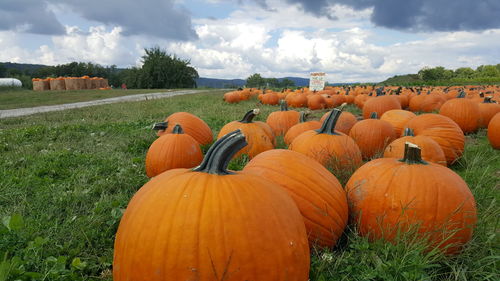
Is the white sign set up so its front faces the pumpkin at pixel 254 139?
yes

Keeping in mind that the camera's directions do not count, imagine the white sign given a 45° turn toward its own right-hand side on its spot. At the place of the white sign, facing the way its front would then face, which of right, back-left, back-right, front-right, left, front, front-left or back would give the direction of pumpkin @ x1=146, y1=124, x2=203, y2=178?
front-left

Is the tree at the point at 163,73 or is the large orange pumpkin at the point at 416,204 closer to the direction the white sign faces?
the large orange pumpkin

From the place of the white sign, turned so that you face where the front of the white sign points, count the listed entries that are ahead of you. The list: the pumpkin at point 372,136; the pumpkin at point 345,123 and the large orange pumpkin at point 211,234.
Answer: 3

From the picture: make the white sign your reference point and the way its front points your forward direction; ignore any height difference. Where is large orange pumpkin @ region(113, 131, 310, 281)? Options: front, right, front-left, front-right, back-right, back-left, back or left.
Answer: front

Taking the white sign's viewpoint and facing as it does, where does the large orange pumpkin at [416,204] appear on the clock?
The large orange pumpkin is roughly at 12 o'clock from the white sign.

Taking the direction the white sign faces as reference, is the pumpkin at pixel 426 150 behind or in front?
in front

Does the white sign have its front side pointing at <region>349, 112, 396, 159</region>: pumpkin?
yes

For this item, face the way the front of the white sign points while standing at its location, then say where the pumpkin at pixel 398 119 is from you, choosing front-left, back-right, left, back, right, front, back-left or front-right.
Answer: front

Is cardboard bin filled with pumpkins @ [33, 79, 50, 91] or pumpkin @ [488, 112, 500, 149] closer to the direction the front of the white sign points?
the pumpkin

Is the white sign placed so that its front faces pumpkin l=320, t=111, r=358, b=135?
yes

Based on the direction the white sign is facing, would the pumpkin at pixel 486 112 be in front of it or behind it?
in front

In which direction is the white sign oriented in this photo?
toward the camera

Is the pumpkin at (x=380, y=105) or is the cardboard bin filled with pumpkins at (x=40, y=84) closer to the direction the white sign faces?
the pumpkin

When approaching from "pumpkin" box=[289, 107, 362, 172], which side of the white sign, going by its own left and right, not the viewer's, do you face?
front

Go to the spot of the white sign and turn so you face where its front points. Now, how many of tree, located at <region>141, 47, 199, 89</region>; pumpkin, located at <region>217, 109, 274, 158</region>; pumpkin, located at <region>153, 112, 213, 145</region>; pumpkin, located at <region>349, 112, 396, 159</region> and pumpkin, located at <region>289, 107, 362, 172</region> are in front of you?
4
